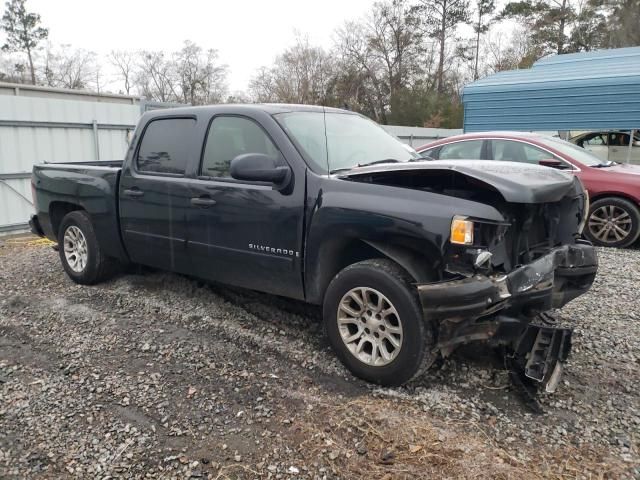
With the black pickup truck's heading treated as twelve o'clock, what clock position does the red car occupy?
The red car is roughly at 9 o'clock from the black pickup truck.

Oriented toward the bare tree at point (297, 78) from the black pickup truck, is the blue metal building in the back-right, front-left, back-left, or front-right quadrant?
front-right

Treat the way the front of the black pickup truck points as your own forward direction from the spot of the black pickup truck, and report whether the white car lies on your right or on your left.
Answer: on your left

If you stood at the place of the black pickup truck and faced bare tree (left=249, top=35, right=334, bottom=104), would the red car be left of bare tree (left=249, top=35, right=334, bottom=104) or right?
right

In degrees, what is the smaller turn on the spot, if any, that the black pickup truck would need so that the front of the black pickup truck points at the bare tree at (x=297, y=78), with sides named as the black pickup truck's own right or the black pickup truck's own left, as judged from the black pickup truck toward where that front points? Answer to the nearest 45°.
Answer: approximately 135° to the black pickup truck's own left

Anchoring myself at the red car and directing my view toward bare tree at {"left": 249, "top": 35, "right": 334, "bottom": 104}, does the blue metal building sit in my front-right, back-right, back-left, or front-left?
front-right
